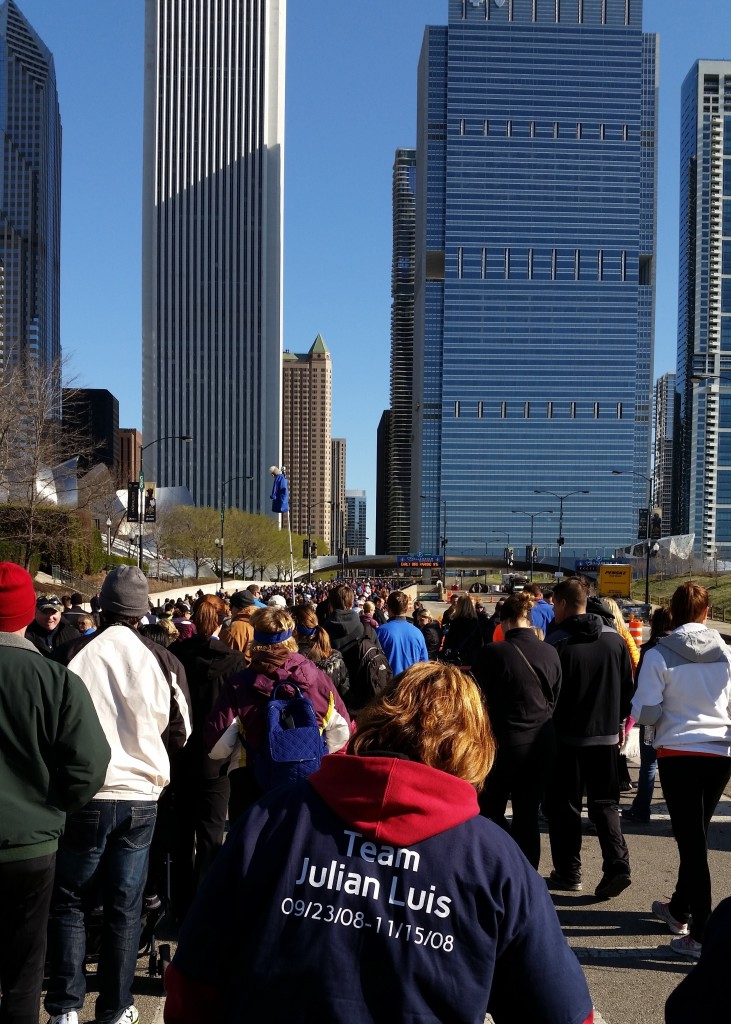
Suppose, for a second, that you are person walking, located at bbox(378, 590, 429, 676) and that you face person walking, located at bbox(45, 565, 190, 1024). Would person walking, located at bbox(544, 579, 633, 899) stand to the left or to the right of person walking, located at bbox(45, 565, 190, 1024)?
left

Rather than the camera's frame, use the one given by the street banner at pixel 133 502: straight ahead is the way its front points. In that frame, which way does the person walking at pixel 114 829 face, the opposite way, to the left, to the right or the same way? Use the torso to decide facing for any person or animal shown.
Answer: the opposite way

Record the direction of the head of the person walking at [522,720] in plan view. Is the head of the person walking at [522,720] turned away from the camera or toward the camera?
away from the camera

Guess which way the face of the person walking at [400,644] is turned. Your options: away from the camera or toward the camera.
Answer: away from the camera

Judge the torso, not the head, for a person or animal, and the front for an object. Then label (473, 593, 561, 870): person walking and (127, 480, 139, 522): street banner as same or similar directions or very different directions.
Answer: very different directions

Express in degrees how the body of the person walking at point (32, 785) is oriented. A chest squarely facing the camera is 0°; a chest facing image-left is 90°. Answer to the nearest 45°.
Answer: approximately 180°

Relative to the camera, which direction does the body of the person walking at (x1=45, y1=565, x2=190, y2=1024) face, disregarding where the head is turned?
away from the camera

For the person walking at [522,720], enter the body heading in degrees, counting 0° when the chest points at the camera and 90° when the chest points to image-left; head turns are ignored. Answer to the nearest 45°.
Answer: approximately 180°

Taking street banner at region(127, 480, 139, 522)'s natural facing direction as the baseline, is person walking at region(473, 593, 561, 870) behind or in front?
in front

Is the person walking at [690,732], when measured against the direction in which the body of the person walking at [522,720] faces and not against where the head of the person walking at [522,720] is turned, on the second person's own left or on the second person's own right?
on the second person's own right

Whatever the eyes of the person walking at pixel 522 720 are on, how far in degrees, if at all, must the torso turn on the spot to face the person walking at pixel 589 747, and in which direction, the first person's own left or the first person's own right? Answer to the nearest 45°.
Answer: approximately 45° to the first person's own right

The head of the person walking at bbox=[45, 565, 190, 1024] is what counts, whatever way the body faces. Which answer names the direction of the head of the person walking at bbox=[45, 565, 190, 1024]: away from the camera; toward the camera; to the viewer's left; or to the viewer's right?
away from the camera

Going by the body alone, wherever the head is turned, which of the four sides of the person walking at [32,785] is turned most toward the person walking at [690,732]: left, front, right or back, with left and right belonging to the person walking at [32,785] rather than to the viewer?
right
